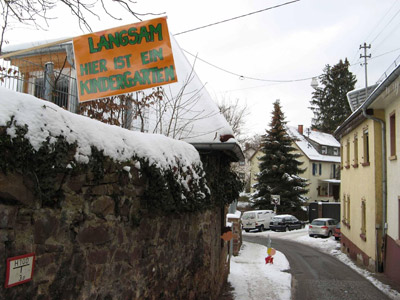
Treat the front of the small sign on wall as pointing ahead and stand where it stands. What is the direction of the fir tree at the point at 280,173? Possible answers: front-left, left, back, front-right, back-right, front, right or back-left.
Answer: left

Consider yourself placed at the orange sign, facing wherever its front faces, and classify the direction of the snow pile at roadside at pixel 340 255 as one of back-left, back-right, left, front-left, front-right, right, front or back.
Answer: back-left

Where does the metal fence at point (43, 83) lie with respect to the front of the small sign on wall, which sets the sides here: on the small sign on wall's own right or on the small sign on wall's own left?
on the small sign on wall's own left

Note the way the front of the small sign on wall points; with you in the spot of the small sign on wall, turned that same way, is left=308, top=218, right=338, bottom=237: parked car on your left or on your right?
on your left

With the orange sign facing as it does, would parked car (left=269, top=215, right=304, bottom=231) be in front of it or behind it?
behind

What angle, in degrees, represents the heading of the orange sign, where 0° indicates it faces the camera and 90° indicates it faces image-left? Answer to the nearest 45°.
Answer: approximately 0°

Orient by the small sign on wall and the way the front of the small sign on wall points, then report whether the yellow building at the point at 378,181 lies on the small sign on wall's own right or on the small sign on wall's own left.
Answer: on the small sign on wall's own left

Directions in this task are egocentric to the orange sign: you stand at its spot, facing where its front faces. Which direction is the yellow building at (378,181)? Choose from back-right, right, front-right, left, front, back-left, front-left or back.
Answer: back-left

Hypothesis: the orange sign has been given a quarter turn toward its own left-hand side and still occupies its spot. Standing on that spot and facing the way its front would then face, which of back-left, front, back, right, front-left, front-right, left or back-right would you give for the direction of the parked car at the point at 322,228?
front-left

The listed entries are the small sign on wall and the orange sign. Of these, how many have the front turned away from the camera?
0

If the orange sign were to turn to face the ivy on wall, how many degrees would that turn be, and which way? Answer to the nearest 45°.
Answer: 0° — it already faces it
